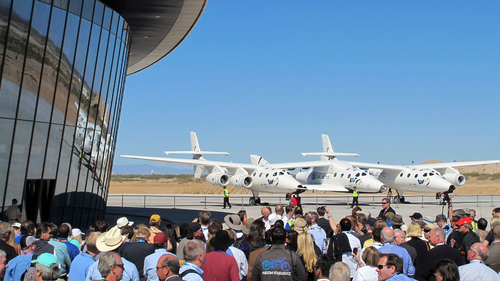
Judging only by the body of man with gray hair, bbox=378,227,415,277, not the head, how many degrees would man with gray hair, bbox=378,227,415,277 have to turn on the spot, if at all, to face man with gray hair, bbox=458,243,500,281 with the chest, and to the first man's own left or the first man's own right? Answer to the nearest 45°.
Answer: approximately 135° to the first man's own right

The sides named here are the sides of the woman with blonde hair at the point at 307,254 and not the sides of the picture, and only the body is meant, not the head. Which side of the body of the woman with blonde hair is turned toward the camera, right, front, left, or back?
back

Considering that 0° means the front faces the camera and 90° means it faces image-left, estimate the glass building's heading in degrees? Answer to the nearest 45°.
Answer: approximately 315°

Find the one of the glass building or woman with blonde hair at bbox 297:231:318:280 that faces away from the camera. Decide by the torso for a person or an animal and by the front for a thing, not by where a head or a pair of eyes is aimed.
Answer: the woman with blonde hair

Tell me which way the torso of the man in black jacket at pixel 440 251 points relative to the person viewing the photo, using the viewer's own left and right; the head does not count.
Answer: facing away from the viewer and to the left of the viewer

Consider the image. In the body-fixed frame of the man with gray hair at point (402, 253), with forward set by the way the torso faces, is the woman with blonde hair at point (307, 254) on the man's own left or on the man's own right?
on the man's own left

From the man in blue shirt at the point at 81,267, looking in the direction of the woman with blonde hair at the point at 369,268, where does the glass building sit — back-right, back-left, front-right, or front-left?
back-left

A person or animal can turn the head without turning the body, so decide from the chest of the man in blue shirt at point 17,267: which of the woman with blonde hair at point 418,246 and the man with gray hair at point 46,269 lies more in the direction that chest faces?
the woman with blonde hair

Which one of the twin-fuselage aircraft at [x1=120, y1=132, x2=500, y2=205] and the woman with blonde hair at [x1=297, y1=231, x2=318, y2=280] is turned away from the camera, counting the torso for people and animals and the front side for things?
the woman with blonde hair

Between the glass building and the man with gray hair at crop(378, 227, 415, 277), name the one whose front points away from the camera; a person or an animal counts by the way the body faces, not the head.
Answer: the man with gray hair

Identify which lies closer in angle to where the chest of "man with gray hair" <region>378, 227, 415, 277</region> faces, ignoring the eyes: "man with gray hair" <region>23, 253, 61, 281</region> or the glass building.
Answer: the glass building

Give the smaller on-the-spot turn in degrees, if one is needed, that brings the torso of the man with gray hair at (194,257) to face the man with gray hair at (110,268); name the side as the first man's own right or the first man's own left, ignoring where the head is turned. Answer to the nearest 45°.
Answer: approximately 135° to the first man's own left

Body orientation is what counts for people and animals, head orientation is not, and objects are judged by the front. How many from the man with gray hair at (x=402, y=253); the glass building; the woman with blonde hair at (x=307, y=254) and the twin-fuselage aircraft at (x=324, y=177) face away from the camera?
2
